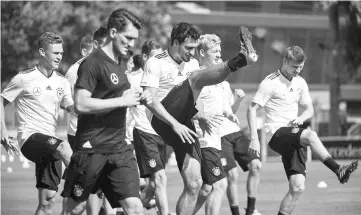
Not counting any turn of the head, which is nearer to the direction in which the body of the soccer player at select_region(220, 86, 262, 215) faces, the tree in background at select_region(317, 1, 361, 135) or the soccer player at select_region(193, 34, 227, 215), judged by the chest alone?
the soccer player

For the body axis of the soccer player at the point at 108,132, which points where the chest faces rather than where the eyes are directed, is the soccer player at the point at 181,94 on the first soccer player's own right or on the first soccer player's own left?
on the first soccer player's own left

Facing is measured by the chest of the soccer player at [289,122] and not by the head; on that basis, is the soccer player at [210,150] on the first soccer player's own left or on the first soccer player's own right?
on the first soccer player's own right

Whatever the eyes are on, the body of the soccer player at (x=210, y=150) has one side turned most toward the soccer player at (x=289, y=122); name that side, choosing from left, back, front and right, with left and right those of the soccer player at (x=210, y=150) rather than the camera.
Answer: left

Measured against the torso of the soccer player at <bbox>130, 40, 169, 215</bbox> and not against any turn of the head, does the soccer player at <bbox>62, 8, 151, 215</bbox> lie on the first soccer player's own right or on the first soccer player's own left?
on the first soccer player's own right

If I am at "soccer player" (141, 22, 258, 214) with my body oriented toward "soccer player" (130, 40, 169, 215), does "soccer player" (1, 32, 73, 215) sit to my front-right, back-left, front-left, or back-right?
front-left

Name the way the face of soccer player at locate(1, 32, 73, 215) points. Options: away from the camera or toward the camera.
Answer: toward the camera

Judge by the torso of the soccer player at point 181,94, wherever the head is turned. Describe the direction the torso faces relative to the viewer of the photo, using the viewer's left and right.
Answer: facing the viewer and to the right of the viewer

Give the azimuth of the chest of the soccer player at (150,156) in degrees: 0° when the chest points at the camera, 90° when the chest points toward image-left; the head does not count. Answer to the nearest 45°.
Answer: approximately 315°
